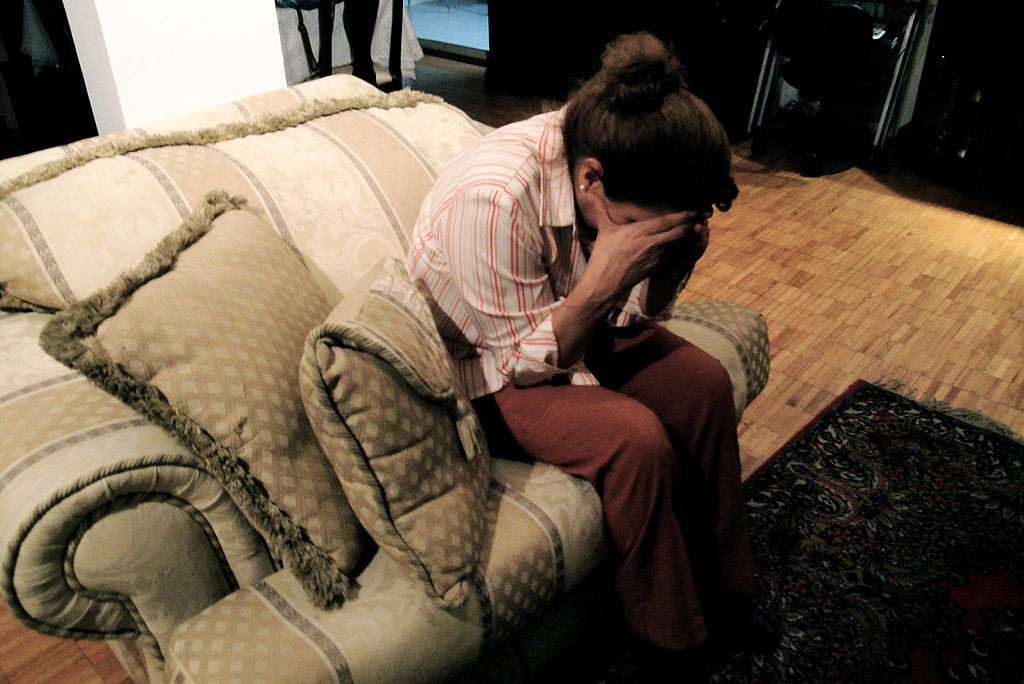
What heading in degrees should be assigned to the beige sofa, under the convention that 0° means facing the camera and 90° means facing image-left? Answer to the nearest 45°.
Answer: approximately 315°

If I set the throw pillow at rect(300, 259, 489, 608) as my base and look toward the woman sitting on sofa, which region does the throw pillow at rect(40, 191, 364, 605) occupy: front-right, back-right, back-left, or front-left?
back-left

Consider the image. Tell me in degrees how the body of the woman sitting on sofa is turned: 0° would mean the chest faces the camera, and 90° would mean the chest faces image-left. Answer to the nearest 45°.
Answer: approximately 315°
